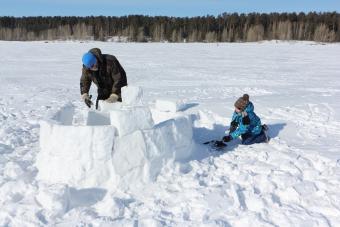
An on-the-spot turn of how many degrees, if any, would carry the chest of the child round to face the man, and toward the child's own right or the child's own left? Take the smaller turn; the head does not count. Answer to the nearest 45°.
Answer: approximately 45° to the child's own right

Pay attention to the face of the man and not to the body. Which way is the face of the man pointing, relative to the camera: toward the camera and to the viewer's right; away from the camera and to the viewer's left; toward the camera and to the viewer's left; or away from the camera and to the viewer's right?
toward the camera and to the viewer's left

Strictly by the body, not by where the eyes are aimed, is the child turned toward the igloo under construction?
yes

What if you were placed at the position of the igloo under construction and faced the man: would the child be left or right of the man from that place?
right

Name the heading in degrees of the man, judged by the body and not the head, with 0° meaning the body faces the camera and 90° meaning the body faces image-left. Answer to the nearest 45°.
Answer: approximately 45°

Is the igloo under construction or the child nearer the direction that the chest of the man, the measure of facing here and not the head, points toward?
the igloo under construction

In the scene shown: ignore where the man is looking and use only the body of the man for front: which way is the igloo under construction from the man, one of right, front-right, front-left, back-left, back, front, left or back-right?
front-left

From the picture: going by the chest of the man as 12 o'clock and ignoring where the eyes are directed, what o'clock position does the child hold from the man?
The child is roughly at 8 o'clock from the man.

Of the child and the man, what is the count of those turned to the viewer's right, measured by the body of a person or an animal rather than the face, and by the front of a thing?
0

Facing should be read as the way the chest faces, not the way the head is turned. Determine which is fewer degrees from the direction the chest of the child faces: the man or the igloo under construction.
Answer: the igloo under construction

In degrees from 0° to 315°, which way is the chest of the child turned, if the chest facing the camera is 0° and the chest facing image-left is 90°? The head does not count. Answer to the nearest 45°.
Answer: approximately 45°
